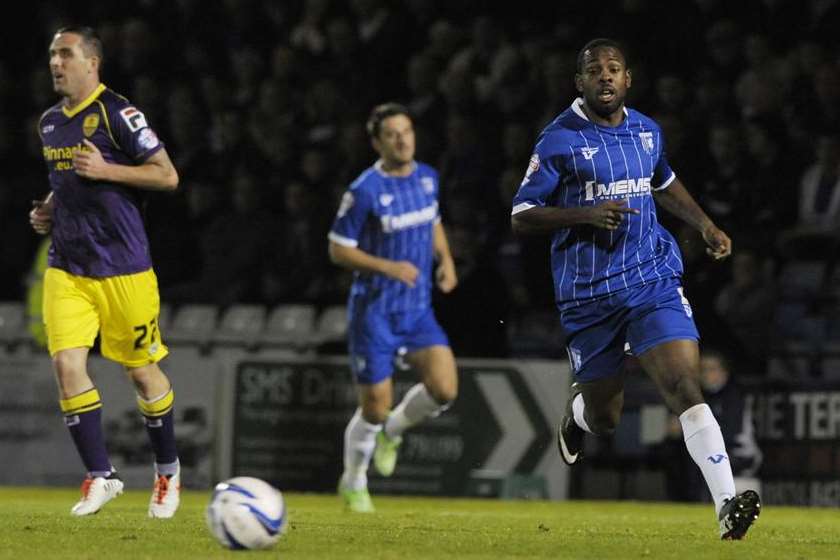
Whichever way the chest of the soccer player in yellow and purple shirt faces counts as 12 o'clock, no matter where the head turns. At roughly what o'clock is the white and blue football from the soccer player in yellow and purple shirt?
The white and blue football is roughly at 10 o'clock from the soccer player in yellow and purple shirt.

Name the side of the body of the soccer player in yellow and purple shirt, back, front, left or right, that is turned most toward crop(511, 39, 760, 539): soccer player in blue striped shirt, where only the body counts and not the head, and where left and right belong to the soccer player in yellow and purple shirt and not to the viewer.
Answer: left

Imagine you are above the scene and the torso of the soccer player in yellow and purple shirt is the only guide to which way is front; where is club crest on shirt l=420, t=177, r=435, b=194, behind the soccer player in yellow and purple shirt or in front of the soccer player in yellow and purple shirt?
behind

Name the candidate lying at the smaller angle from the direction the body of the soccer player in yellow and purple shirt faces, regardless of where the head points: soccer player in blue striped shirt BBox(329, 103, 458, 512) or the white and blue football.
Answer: the white and blue football

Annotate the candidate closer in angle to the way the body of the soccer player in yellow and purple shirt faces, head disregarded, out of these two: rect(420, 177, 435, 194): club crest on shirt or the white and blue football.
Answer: the white and blue football
